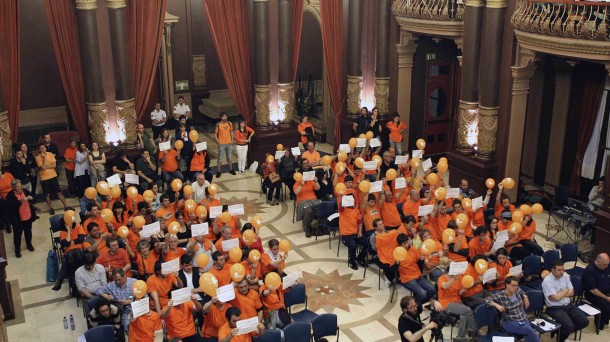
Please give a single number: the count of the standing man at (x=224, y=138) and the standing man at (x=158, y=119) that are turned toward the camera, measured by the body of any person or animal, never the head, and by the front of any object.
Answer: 2

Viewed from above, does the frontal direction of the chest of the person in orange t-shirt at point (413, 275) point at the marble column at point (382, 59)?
no

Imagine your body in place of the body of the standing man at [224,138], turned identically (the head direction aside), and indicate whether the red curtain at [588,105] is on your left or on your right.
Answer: on your left

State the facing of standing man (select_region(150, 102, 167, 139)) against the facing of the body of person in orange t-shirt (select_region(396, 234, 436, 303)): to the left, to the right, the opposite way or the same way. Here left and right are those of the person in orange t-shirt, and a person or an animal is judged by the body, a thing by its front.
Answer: the same way

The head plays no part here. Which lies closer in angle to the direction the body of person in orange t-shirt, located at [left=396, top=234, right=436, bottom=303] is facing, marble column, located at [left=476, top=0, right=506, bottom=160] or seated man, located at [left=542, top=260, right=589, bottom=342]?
the seated man

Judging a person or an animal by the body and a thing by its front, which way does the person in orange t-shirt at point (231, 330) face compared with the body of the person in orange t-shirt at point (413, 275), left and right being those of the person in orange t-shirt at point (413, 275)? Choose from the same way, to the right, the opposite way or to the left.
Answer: the same way

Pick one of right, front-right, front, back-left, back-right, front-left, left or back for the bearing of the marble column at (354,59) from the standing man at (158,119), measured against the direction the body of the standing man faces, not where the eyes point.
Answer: left

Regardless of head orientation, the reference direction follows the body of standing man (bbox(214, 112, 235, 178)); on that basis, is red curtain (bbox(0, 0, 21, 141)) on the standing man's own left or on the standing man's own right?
on the standing man's own right

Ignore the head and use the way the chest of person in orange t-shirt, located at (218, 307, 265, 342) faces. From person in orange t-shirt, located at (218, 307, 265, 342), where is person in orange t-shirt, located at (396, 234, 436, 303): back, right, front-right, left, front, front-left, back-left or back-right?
left

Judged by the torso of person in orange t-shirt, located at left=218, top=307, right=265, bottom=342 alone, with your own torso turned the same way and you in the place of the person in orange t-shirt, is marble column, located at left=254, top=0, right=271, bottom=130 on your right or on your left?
on your left

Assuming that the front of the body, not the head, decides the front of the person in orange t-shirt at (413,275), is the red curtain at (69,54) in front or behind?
behind

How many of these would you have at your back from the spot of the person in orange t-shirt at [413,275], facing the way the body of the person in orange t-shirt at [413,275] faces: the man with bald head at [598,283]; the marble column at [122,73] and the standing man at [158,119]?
2

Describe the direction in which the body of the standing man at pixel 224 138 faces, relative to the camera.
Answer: toward the camera

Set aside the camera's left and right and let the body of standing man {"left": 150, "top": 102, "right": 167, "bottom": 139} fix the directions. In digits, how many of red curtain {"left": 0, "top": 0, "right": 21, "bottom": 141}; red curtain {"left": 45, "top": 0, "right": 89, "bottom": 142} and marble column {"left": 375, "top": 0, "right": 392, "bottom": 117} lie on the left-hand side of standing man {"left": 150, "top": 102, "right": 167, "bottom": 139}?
1

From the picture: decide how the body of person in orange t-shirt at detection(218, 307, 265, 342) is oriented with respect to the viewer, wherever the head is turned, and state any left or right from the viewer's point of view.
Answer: facing the viewer and to the right of the viewer

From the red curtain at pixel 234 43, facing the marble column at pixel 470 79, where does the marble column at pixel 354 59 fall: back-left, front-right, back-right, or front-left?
front-left
